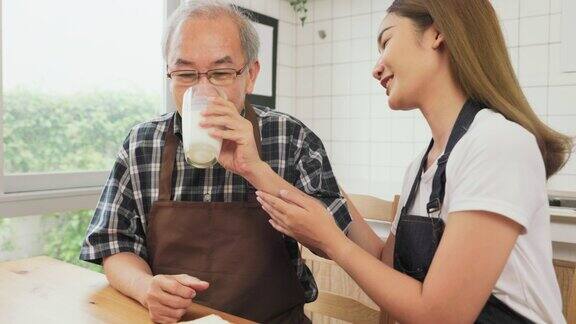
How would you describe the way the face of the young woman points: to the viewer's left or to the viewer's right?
to the viewer's left

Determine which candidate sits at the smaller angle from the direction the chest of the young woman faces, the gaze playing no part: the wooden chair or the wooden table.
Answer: the wooden table

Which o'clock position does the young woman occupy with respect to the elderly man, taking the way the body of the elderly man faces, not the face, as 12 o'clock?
The young woman is roughly at 10 o'clock from the elderly man.

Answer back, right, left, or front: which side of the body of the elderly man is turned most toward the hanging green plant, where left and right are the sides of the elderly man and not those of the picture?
back

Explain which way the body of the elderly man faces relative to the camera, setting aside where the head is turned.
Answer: toward the camera

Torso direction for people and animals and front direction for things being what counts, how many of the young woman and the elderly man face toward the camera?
1

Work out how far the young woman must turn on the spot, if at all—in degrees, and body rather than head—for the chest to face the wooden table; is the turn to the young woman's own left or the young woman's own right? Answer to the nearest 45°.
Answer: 0° — they already face it

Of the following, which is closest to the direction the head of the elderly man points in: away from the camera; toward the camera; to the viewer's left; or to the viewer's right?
toward the camera

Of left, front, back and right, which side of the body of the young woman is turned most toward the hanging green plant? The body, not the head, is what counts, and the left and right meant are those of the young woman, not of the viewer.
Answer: right

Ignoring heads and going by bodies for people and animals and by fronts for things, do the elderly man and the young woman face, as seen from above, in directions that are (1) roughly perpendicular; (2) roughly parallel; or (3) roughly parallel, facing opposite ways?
roughly perpendicular

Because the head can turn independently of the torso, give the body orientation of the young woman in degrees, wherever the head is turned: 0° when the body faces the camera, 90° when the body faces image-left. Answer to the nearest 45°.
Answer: approximately 90°
